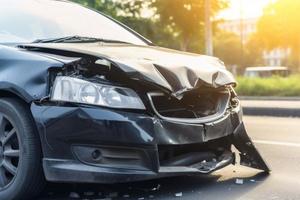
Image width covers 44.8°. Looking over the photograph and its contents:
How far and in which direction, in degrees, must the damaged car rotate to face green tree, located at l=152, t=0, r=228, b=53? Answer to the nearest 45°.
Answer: approximately 135° to its left

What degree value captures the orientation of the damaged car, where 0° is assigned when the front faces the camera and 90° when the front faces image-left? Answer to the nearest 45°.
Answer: approximately 315°
